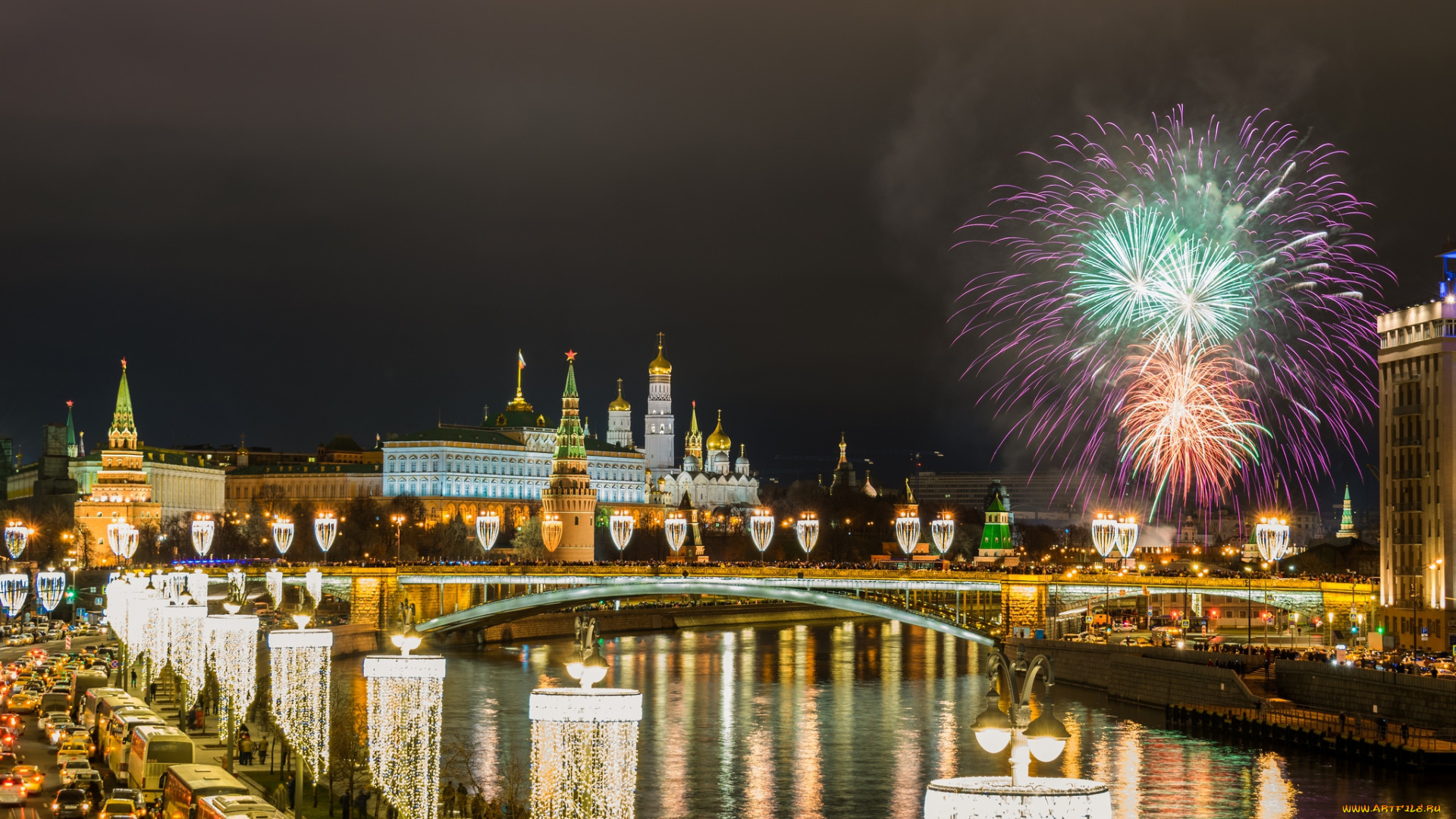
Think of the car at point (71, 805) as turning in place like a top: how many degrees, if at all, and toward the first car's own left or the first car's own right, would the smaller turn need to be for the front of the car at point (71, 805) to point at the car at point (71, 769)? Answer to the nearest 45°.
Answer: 0° — it already faces it

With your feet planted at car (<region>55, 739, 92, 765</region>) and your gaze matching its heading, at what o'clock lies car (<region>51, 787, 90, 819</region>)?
car (<region>51, 787, 90, 819</region>) is roughly at 6 o'clock from car (<region>55, 739, 92, 765</region>).

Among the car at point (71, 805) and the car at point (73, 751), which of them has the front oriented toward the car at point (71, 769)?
the car at point (71, 805)

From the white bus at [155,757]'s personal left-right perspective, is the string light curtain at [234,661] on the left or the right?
on its right

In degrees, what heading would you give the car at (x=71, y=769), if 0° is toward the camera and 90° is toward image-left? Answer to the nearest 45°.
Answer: approximately 180°

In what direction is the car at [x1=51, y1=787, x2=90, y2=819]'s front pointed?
away from the camera

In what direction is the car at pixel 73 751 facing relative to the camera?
away from the camera

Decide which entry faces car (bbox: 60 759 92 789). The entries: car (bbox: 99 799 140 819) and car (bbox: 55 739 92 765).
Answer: car (bbox: 99 799 140 819)

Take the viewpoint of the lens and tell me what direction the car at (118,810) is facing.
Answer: facing away from the viewer

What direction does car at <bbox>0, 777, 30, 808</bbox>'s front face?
away from the camera

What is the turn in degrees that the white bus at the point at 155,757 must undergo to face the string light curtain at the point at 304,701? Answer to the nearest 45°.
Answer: approximately 90° to its right

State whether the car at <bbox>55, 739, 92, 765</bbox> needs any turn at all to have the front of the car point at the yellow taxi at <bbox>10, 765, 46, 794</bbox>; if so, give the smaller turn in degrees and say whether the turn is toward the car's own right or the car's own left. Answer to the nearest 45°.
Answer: approximately 180°

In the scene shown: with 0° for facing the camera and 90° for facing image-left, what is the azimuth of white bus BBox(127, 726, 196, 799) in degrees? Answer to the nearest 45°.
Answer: approximately 135°
